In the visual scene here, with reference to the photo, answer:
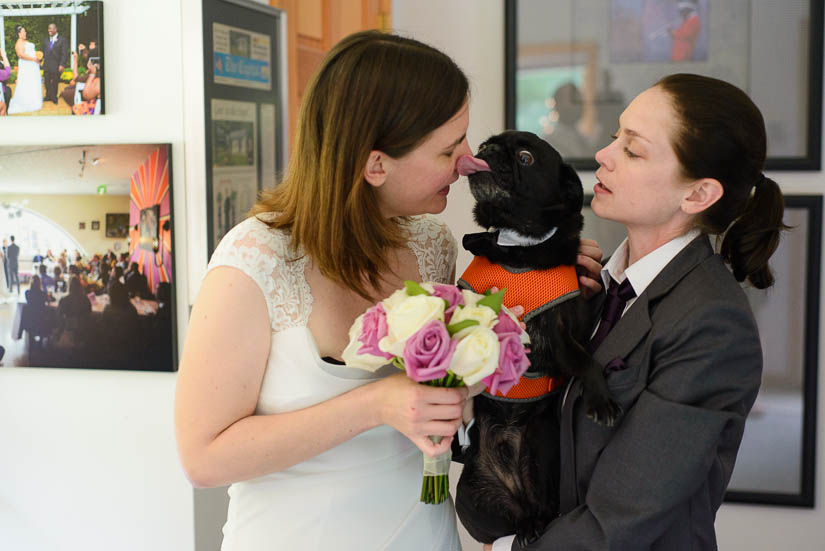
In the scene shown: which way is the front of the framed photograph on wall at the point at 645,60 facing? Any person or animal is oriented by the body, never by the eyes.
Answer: toward the camera

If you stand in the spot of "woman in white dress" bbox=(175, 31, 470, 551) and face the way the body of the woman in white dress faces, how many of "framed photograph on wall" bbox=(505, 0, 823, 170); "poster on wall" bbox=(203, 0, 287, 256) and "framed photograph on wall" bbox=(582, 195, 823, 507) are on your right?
0

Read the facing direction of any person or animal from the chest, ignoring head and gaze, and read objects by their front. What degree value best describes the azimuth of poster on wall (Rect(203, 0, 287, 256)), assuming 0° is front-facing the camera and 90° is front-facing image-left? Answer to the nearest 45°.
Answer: approximately 315°

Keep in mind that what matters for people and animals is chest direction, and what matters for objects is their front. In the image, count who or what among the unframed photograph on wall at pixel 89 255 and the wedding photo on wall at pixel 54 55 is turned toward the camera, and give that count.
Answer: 2

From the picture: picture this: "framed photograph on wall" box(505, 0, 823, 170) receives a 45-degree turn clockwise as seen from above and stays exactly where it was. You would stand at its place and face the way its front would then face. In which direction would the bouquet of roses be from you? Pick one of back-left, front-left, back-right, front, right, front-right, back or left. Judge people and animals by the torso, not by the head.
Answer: front-left

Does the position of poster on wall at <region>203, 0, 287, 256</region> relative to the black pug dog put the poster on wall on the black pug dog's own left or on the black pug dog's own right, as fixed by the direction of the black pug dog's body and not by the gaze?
on the black pug dog's own right

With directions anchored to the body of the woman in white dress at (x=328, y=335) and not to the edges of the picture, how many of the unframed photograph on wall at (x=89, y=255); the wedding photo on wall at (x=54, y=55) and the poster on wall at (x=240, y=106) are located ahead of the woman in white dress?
0

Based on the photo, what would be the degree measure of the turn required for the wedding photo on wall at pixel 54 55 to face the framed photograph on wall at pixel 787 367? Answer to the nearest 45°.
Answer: approximately 90° to its left

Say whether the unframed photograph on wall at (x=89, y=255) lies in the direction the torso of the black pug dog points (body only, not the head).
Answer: no

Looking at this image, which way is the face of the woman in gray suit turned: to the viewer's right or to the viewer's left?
to the viewer's left

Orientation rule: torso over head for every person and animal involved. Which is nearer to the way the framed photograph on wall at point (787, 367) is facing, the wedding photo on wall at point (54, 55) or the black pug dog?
the black pug dog

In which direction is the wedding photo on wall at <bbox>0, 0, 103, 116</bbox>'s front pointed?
toward the camera

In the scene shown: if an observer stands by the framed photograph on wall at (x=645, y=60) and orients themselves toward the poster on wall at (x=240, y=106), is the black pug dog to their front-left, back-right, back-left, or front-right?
front-left

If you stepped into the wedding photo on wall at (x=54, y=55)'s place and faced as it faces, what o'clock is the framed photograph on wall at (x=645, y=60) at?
The framed photograph on wall is roughly at 9 o'clock from the wedding photo on wall.

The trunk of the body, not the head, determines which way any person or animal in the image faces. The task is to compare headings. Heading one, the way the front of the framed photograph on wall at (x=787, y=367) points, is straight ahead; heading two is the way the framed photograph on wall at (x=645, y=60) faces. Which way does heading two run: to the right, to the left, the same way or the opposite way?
the same way

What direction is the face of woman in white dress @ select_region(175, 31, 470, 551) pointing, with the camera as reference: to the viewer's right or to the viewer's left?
to the viewer's right

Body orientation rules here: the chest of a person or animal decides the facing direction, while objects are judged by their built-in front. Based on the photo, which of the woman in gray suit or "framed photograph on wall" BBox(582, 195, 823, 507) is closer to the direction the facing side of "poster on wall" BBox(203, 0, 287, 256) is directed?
the woman in gray suit

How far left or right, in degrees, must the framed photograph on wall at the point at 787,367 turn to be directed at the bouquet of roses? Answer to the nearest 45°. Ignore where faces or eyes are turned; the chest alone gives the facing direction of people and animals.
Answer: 0° — it already faces it

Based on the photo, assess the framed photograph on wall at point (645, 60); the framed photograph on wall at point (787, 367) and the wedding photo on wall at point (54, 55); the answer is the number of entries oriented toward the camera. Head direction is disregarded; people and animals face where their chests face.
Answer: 3
